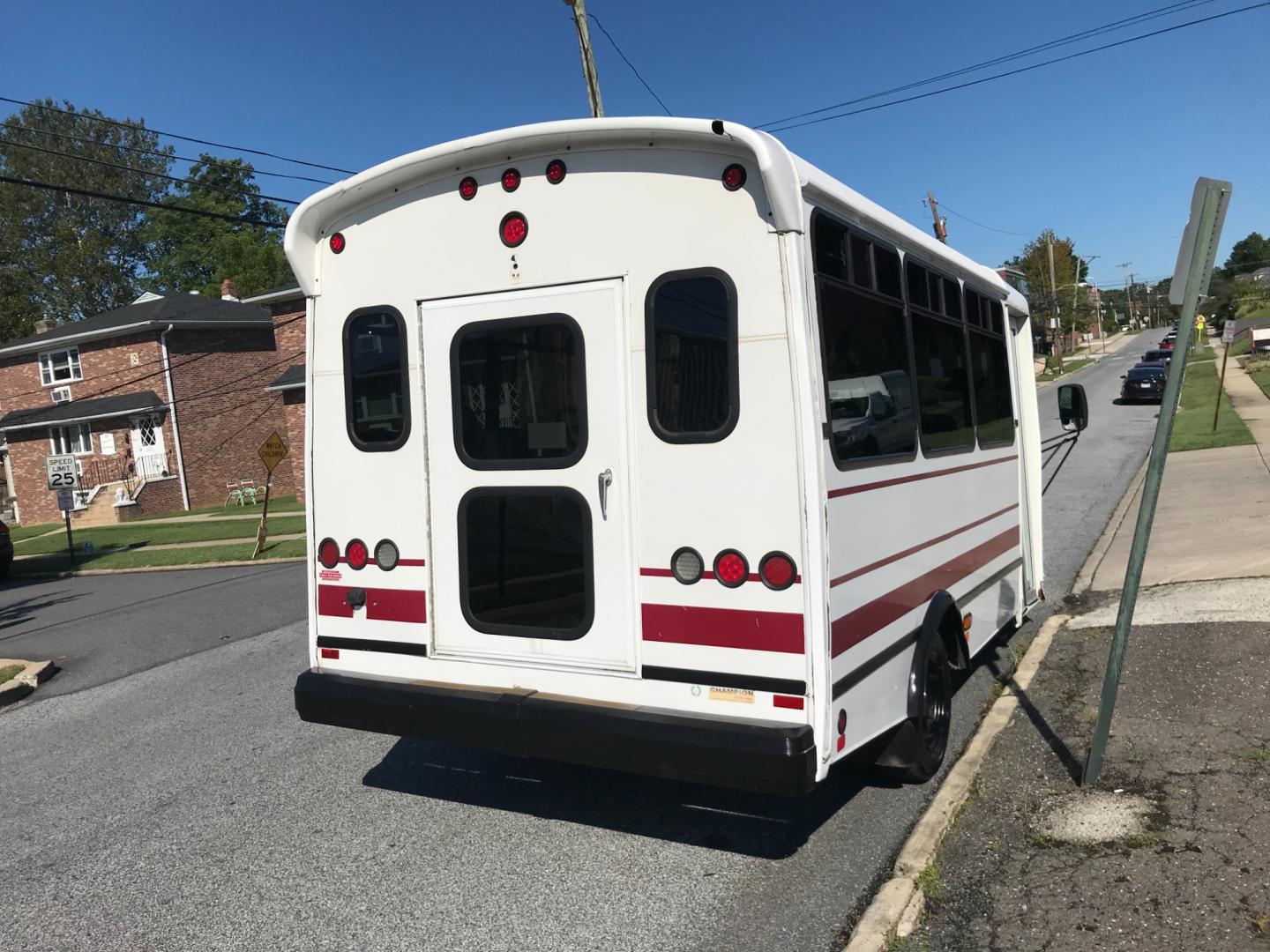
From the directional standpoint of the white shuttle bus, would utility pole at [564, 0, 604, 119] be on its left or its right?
on its left

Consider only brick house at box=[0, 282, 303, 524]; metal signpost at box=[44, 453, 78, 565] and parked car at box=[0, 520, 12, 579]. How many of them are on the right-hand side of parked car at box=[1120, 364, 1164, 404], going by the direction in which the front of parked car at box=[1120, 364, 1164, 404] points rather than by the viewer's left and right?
0

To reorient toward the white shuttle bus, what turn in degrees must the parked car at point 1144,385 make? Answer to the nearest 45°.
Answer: approximately 180°

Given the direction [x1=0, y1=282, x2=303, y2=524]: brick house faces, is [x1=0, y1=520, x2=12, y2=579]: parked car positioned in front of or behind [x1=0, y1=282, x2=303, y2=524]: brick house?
in front

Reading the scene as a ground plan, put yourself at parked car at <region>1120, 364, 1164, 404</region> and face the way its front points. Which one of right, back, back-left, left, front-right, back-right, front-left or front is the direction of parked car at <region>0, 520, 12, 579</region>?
back-left

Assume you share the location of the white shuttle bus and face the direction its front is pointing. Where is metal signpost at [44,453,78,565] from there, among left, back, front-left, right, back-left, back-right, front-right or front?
left

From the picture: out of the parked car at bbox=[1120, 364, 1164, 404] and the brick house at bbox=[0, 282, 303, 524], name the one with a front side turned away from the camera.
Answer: the parked car

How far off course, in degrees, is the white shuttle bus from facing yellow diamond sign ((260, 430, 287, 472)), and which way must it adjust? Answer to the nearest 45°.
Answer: approximately 90° to its left

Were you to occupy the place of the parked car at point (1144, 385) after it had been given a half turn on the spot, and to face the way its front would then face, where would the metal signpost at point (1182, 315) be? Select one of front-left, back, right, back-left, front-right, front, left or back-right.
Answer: front

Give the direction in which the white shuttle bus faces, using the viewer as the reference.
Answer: facing away from the viewer and to the right of the viewer

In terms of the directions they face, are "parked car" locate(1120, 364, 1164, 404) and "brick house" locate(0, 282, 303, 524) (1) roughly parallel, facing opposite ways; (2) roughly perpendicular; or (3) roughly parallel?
roughly parallel, facing opposite ways

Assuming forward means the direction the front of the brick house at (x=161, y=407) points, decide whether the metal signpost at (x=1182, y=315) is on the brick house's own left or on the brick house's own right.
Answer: on the brick house's own left

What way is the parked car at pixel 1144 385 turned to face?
away from the camera

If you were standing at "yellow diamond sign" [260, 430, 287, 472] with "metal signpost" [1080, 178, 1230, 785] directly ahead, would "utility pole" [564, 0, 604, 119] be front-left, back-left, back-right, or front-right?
front-left

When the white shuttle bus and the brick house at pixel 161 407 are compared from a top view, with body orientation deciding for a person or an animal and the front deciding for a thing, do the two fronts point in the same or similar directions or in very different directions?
very different directions

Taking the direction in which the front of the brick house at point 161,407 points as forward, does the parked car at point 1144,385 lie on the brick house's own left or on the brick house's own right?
on the brick house's own left
